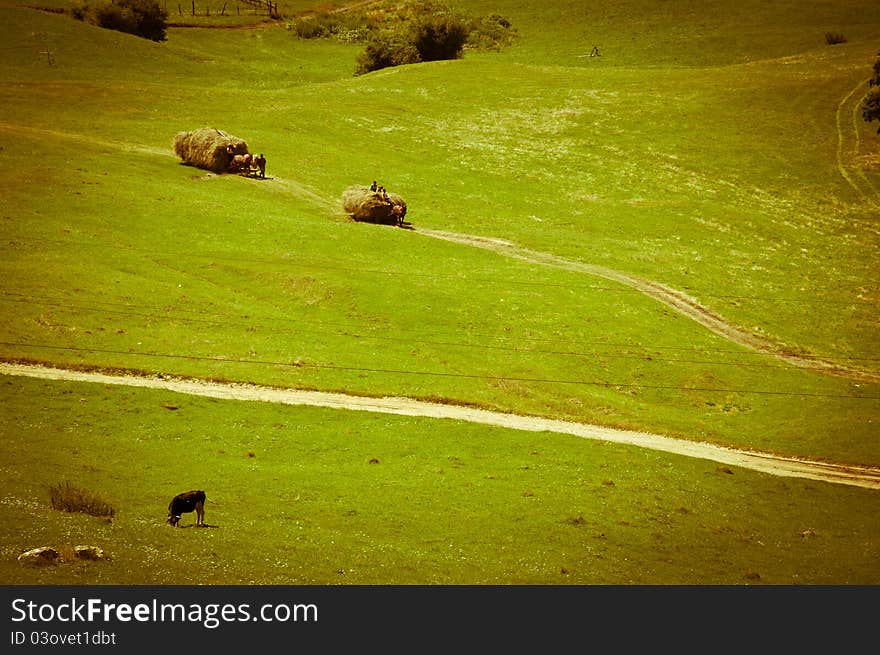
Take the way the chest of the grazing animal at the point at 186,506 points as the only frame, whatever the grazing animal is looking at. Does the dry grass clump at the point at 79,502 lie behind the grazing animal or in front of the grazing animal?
in front

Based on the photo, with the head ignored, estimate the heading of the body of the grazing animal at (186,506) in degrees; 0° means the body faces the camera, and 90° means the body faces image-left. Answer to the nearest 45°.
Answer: approximately 90°
